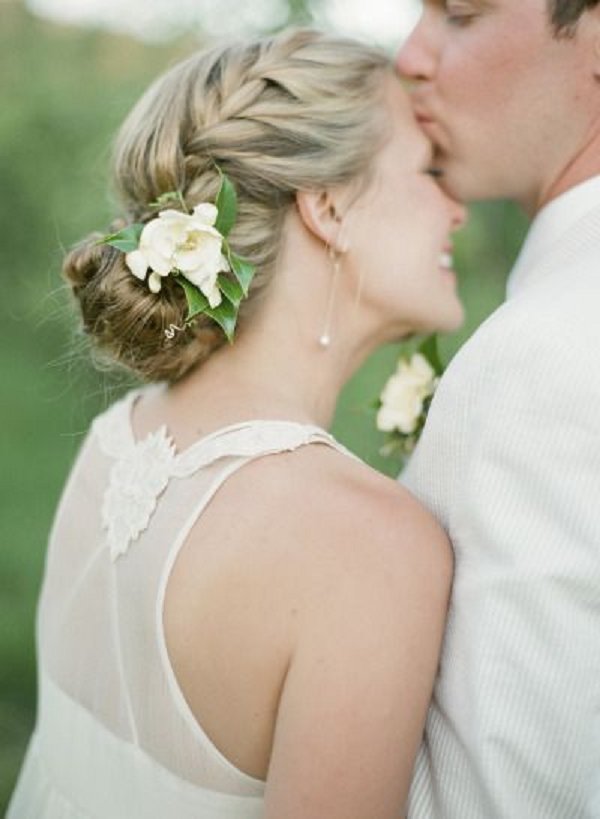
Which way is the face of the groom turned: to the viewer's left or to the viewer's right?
to the viewer's left

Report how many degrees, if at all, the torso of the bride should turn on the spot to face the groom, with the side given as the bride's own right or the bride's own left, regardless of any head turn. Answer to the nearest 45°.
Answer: approximately 90° to the bride's own right

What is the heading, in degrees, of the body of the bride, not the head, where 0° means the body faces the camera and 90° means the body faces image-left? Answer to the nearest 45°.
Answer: approximately 225°
